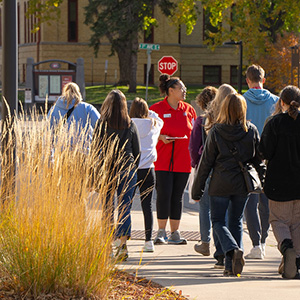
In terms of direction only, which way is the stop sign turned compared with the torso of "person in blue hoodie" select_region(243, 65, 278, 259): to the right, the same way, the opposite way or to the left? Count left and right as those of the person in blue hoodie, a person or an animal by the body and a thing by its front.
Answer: the opposite way

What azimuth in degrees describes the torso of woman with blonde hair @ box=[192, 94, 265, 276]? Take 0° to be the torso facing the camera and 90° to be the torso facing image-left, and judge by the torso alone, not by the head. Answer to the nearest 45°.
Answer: approximately 180°

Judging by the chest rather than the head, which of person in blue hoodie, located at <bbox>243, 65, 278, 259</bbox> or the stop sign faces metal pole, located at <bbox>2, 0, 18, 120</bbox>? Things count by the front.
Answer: the stop sign

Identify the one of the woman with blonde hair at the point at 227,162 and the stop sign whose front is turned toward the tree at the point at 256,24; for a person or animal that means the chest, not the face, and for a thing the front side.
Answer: the woman with blonde hair

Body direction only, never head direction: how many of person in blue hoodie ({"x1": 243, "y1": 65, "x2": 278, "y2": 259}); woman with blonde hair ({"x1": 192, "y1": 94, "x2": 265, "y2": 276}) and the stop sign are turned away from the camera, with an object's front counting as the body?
2

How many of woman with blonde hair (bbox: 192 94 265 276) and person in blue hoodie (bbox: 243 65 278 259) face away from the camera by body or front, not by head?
2

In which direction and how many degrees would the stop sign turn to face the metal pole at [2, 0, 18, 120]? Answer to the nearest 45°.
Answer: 0° — it already faces it

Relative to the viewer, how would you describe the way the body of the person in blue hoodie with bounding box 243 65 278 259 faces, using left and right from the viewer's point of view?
facing away from the viewer

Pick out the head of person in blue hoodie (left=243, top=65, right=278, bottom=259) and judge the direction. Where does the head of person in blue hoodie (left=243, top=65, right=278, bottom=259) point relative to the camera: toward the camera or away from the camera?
away from the camera

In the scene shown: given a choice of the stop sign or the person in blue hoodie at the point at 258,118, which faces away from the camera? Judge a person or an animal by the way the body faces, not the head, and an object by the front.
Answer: the person in blue hoodie

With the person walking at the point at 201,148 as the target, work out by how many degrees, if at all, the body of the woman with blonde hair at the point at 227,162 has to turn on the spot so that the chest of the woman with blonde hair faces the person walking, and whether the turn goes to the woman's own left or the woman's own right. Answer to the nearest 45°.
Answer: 0° — they already face them

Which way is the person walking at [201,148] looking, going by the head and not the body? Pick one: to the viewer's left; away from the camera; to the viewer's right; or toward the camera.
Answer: away from the camera

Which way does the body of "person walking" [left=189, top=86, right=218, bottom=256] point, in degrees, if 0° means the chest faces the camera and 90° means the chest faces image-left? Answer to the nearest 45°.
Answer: approximately 135°

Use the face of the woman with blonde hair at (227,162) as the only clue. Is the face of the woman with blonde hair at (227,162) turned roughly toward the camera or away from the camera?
away from the camera
